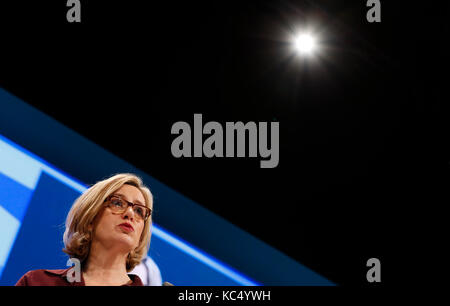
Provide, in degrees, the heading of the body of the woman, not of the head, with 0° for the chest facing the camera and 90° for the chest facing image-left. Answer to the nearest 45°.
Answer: approximately 315°

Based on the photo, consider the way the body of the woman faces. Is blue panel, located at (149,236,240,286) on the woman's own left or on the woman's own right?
on the woman's own left

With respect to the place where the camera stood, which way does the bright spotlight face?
facing the viewer

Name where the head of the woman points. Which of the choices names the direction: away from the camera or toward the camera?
toward the camera

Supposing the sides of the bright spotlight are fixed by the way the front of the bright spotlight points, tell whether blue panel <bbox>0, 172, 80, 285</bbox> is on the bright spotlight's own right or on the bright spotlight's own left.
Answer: on the bright spotlight's own right
